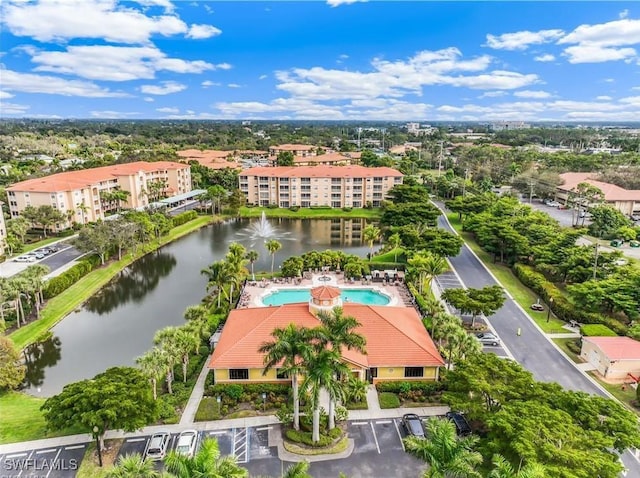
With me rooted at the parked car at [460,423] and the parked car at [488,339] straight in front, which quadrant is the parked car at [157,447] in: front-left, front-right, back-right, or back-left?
back-left

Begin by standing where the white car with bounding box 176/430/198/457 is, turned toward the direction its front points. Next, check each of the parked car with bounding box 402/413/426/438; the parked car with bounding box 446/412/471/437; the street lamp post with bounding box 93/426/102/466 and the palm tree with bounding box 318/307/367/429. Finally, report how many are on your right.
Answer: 3

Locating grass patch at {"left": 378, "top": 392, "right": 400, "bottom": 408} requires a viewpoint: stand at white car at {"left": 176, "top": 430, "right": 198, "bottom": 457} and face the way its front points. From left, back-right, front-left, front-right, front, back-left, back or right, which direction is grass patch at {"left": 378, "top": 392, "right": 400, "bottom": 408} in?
right

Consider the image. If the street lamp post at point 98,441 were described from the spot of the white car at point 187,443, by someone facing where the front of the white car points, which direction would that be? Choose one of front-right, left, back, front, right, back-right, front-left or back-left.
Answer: left

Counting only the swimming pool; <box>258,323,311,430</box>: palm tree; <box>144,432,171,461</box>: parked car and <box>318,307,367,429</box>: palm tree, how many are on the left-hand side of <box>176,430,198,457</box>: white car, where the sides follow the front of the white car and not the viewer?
1

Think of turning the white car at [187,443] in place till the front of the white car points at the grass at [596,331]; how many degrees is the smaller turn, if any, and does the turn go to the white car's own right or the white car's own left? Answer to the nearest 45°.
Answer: approximately 90° to the white car's own right

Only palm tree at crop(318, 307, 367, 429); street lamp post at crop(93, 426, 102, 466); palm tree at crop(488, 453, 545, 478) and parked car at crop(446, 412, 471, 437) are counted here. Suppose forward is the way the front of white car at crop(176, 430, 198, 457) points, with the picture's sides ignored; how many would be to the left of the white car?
1

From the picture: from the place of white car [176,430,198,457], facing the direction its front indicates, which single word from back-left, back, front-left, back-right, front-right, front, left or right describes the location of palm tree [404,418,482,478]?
back-right

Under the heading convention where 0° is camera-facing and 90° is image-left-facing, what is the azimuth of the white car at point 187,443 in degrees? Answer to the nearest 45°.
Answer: approximately 180°

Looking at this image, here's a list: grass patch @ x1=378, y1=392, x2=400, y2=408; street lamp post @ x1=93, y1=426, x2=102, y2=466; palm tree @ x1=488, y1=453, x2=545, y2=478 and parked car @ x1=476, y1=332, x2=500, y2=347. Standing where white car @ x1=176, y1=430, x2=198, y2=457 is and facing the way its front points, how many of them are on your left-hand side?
1

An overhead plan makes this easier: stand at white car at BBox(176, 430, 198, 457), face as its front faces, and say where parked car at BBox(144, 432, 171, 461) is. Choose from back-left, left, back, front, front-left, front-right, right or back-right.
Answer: left

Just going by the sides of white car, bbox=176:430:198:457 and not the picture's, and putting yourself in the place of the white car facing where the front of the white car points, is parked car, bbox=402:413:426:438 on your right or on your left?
on your right
